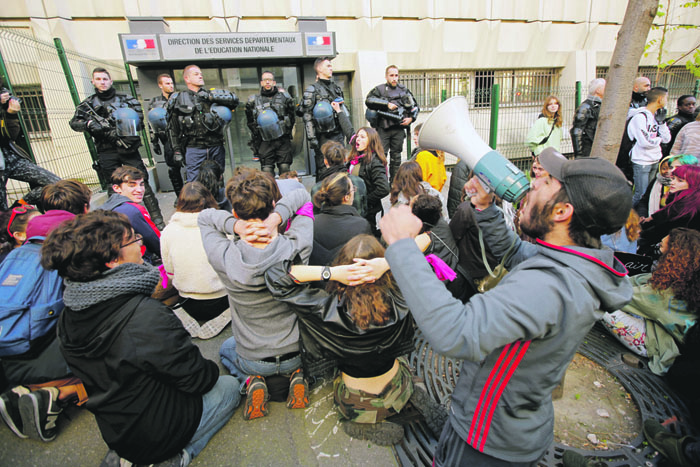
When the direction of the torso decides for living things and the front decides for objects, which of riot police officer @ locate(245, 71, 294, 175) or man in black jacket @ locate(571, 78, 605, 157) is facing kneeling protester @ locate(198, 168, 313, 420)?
the riot police officer

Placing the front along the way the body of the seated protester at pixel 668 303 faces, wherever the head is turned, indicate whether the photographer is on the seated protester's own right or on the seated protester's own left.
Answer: on the seated protester's own left

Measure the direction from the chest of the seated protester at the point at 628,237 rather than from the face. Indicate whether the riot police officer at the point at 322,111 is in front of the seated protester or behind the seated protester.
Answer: in front

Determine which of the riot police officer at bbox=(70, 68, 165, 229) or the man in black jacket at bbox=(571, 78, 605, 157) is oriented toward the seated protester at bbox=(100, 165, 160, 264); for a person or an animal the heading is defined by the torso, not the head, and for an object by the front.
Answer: the riot police officer

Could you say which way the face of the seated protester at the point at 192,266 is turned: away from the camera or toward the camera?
away from the camera

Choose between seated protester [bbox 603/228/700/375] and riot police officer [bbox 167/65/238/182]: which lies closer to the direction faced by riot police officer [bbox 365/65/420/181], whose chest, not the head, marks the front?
the seated protester

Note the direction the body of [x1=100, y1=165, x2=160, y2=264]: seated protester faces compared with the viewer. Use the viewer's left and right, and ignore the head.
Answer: facing to the right of the viewer

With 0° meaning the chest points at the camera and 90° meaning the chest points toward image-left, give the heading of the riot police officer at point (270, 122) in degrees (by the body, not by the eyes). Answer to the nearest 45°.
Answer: approximately 0°

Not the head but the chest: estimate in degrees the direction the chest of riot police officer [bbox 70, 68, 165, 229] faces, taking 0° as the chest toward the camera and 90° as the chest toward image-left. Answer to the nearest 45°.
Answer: approximately 0°
